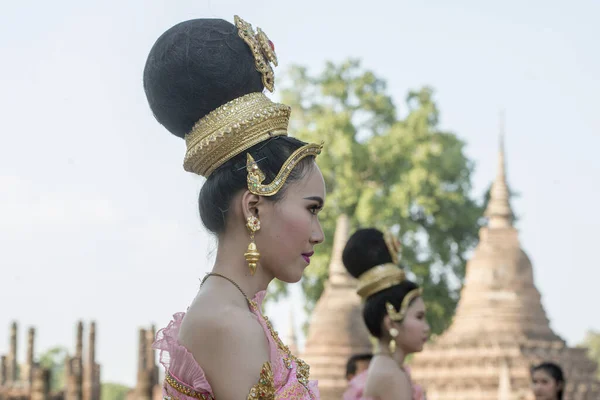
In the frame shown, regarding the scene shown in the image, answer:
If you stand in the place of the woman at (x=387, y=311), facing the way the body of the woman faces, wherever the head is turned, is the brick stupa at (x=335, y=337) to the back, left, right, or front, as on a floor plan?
left

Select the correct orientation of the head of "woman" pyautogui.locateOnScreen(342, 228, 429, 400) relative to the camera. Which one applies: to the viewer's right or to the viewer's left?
to the viewer's right

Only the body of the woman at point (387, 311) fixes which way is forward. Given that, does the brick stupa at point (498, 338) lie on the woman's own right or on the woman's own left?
on the woman's own left

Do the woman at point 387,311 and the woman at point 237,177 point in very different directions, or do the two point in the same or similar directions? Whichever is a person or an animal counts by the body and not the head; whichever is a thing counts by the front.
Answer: same or similar directions

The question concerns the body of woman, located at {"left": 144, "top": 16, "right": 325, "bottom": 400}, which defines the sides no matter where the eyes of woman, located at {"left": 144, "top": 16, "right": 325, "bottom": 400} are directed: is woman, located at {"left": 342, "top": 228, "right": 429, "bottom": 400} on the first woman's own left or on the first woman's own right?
on the first woman's own left

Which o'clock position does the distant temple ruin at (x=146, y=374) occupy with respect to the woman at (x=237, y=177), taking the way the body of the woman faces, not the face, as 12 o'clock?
The distant temple ruin is roughly at 9 o'clock from the woman.

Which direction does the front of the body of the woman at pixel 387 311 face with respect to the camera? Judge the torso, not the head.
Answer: to the viewer's right

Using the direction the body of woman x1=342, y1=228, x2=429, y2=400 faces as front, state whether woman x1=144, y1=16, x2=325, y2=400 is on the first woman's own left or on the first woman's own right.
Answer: on the first woman's own right

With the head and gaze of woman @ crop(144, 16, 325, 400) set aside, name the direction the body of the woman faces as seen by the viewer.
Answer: to the viewer's right

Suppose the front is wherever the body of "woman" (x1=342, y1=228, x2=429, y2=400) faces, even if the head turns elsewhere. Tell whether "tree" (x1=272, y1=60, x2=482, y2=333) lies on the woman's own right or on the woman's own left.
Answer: on the woman's own left

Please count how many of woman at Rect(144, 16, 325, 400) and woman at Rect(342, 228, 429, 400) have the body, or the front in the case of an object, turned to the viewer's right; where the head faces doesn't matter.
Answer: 2

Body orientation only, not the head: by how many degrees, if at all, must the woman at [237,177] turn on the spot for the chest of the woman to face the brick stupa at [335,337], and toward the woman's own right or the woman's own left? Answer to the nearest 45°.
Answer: approximately 90° to the woman's own left

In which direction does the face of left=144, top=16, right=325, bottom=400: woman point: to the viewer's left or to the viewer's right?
to the viewer's right
